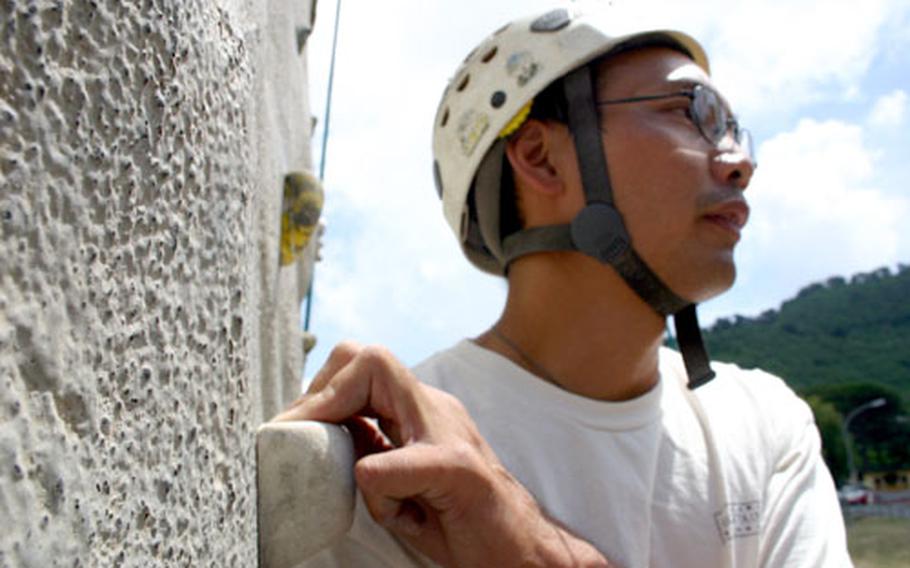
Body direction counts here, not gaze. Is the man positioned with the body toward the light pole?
no

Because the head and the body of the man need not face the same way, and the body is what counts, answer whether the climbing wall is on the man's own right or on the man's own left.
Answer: on the man's own right

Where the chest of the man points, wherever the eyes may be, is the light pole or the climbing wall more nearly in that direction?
the climbing wall

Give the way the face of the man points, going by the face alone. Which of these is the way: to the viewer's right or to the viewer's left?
to the viewer's right
